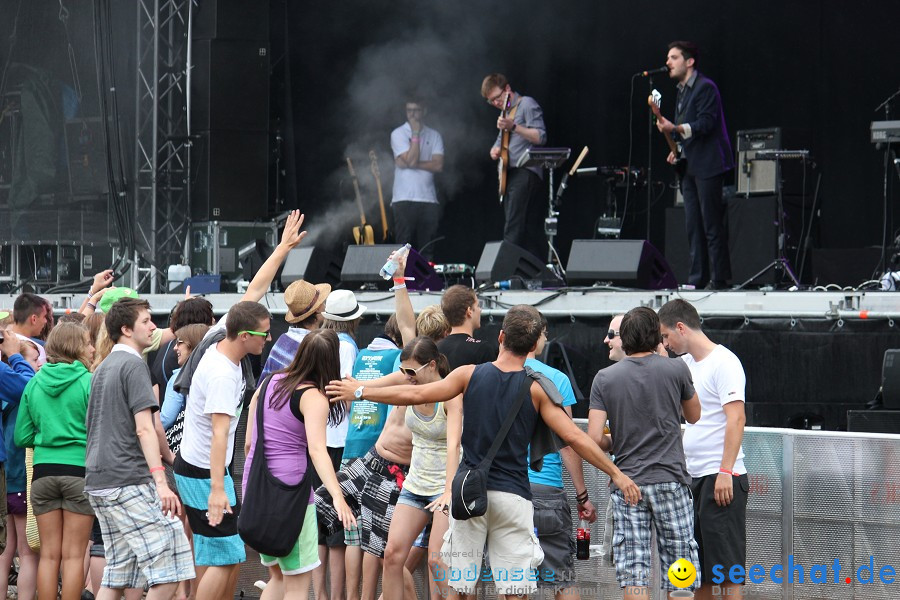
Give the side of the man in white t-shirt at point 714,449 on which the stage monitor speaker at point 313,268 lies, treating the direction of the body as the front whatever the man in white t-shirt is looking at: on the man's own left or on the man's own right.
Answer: on the man's own right

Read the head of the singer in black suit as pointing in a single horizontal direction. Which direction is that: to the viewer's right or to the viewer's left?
to the viewer's left

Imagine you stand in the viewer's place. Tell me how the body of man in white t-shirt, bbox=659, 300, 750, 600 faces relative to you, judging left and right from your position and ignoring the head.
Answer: facing to the left of the viewer

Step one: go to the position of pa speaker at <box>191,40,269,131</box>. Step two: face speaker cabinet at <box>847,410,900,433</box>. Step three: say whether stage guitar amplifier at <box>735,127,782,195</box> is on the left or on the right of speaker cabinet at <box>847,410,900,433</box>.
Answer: left

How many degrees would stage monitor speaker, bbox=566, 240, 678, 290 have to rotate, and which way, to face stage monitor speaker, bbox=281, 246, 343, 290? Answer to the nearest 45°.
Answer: approximately 135° to its left

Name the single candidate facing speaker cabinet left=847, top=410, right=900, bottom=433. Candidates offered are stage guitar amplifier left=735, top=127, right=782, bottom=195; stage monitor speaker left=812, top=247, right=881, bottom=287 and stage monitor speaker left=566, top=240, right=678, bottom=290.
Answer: stage guitar amplifier left=735, top=127, right=782, bottom=195

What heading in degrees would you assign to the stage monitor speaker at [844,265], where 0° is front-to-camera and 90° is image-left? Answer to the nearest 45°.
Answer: approximately 180°

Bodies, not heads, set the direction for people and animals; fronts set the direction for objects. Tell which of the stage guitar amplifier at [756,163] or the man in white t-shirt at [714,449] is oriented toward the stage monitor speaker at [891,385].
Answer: the stage guitar amplifier at [756,163]

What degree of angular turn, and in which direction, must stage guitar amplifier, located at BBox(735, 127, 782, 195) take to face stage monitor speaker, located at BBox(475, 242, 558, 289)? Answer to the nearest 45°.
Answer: approximately 45° to its right
